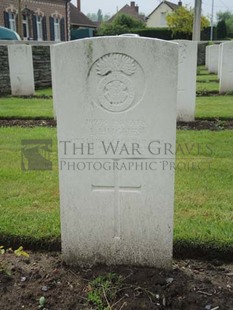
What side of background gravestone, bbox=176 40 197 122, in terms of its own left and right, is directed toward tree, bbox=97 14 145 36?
back

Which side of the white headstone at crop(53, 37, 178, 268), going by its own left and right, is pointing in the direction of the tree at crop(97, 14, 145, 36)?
back

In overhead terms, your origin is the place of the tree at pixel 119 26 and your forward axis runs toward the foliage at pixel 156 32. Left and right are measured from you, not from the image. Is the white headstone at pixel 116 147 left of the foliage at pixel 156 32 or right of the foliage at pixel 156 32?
right

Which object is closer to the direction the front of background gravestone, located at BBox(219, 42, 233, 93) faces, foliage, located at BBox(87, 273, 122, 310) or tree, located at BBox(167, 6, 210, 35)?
the foliage

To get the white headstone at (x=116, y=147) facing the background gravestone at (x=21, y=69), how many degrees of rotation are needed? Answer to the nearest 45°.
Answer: approximately 180°

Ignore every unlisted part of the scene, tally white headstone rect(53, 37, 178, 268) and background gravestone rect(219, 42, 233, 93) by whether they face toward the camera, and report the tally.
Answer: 2

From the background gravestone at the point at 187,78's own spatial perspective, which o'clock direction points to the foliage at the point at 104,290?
The foliage is roughly at 12 o'clock from the background gravestone.

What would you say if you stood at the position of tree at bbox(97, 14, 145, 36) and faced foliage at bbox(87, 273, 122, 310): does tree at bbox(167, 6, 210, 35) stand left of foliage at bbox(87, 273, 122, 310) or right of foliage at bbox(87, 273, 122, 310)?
left

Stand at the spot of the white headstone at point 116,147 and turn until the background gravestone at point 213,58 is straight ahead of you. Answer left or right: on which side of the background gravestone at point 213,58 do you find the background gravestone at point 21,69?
left

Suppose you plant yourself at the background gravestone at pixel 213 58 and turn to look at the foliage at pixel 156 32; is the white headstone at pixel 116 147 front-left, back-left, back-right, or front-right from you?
back-left

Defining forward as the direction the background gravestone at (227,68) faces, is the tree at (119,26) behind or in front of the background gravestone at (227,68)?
behind

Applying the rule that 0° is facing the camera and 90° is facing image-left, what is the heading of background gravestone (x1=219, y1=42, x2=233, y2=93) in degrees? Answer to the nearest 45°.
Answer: approximately 0°
